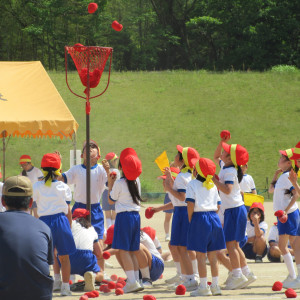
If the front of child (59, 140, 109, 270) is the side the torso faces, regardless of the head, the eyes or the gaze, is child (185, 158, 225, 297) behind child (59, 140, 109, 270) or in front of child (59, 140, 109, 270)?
in front

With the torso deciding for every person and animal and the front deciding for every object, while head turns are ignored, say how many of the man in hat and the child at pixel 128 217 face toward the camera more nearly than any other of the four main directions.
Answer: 0

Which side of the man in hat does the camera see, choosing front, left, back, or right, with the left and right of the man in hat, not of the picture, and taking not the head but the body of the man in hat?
back

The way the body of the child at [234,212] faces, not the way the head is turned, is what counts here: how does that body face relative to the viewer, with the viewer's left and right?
facing to the left of the viewer

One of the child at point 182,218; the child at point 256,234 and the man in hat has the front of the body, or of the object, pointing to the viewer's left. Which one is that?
the child at point 182,218

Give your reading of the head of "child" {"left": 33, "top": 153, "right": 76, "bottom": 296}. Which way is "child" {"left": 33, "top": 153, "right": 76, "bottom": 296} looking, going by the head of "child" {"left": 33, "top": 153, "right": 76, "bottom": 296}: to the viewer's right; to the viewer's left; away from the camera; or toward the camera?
away from the camera

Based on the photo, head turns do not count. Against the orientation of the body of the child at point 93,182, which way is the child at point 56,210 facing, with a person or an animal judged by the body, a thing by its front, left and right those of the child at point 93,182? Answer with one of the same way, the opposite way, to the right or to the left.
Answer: the opposite way

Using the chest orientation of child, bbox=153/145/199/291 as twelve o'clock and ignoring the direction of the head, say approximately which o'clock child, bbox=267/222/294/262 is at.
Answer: child, bbox=267/222/294/262 is roughly at 4 o'clock from child, bbox=153/145/199/291.

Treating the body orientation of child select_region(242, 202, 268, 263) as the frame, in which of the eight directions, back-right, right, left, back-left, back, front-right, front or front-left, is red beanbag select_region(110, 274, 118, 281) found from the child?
front-right

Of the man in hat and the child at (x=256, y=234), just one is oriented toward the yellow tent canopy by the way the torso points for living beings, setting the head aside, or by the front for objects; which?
the man in hat

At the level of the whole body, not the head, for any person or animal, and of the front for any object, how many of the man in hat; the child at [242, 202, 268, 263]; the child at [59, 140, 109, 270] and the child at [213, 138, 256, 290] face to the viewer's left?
1

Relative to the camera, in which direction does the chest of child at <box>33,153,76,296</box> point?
away from the camera

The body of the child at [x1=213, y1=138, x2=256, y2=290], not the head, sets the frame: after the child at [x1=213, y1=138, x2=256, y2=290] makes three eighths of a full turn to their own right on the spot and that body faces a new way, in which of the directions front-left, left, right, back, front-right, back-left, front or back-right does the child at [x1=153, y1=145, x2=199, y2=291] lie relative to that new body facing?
back-left

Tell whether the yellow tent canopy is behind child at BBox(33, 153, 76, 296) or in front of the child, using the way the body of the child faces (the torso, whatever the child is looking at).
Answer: in front

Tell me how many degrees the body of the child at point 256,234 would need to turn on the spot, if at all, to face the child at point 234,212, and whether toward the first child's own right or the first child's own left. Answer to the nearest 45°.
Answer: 0° — they already face them

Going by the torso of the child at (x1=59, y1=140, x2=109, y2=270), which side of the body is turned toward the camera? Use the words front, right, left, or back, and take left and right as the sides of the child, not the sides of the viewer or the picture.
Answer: front

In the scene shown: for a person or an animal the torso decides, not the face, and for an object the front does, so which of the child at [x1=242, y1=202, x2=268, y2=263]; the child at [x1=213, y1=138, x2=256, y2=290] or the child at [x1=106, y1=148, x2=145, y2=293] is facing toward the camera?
the child at [x1=242, y1=202, x2=268, y2=263]
